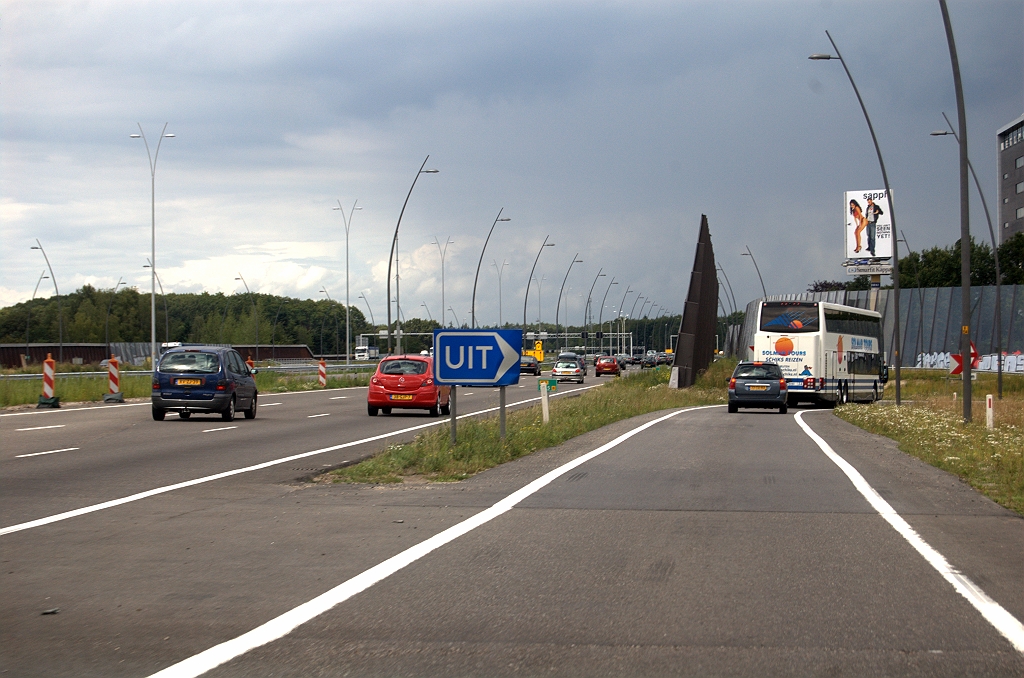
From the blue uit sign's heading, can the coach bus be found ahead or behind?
behind

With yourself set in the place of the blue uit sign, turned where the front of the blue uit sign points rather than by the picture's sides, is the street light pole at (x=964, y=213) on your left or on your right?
on your left

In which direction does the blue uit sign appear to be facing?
toward the camera

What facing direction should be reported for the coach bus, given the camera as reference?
facing away from the viewer and to the right of the viewer

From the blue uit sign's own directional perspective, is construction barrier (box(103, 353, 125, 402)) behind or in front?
behind

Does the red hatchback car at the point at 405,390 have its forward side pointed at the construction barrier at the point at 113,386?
no

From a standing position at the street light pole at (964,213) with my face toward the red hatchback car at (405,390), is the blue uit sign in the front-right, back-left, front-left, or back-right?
front-left

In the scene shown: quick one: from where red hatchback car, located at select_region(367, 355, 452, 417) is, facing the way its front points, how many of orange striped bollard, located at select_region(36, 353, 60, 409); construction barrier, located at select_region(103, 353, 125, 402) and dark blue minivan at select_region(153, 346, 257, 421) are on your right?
0

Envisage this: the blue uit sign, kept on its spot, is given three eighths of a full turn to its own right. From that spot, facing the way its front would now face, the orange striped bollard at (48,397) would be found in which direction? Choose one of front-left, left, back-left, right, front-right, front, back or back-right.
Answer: front

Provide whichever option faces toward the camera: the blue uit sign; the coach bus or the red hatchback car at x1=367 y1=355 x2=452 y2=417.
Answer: the blue uit sign

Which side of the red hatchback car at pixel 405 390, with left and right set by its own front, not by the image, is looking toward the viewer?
back

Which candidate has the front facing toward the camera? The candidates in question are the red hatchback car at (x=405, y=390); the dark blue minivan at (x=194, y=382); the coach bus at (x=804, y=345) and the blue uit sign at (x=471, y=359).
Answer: the blue uit sign

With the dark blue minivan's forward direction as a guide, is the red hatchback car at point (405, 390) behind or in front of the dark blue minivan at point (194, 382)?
in front

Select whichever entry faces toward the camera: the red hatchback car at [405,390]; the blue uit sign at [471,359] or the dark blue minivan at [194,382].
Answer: the blue uit sign

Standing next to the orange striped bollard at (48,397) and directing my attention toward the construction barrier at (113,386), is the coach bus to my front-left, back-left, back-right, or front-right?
front-right

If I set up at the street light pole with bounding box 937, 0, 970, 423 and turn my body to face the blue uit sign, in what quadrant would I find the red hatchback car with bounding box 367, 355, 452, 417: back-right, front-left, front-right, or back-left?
front-right

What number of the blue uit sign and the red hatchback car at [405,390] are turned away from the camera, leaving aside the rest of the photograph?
1

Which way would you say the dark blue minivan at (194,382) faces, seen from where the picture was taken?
facing away from the viewer and to the right of the viewer

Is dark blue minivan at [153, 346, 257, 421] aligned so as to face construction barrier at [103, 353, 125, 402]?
no
